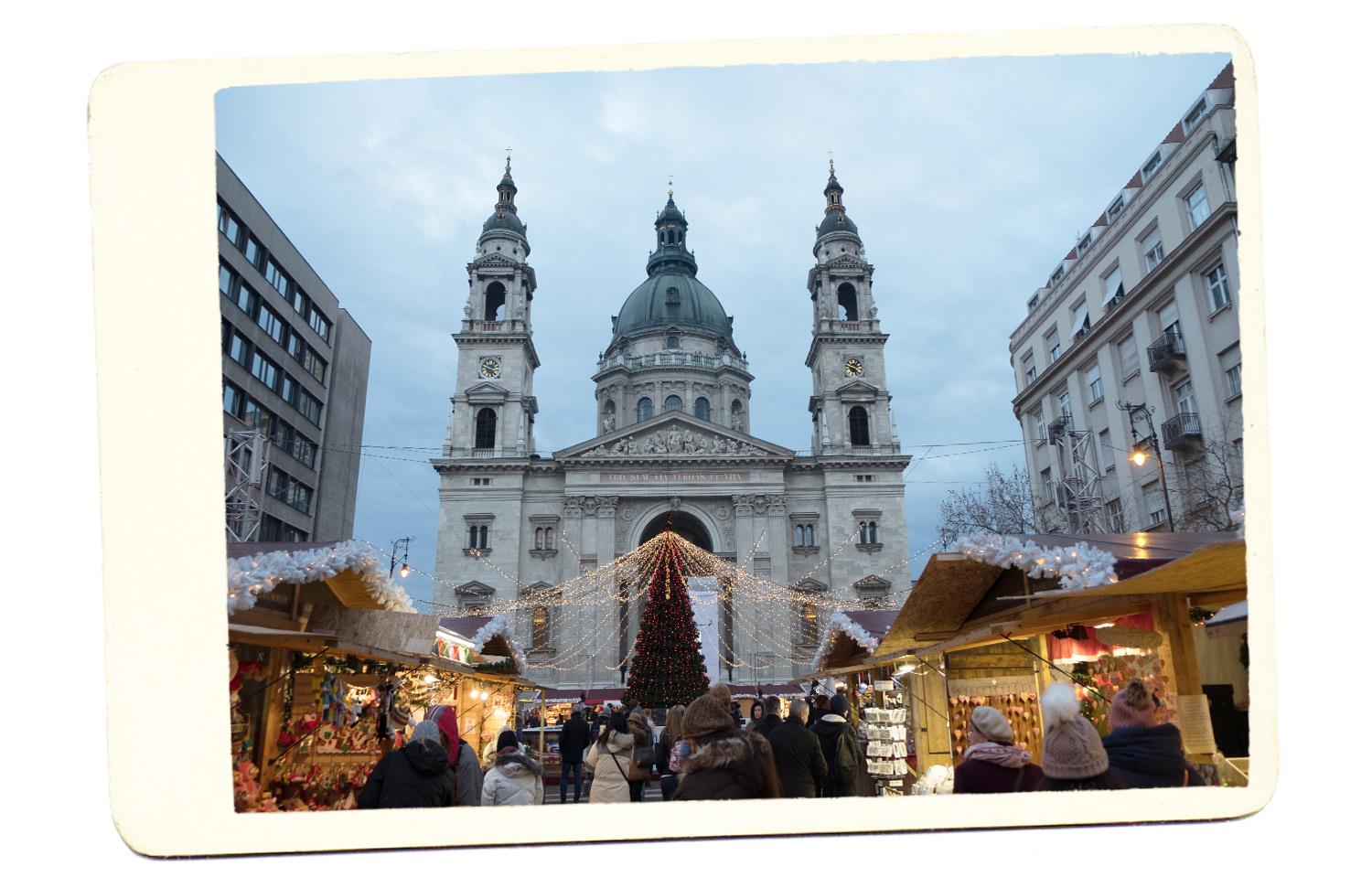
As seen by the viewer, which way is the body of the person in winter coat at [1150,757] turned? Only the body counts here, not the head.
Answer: away from the camera

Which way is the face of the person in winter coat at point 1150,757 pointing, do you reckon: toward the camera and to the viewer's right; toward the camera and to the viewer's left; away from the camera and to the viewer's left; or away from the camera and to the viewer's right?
away from the camera and to the viewer's right

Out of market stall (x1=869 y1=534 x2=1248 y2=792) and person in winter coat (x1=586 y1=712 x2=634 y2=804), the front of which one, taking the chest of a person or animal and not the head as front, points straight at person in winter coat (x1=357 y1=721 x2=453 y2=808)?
the market stall

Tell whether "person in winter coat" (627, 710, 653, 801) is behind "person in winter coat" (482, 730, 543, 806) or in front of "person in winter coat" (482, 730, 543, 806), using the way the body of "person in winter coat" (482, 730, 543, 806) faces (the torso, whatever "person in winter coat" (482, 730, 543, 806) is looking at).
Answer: in front

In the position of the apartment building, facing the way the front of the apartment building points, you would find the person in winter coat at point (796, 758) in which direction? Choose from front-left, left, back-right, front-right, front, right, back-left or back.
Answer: front-left

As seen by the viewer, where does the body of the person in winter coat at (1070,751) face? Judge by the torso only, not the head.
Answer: away from the camera

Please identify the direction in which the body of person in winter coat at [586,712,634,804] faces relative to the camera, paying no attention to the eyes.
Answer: away from the camera

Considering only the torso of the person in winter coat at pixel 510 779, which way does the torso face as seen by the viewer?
away from the camera

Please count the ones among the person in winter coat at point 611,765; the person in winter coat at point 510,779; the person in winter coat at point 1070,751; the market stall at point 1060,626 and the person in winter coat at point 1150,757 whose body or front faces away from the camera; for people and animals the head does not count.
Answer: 4

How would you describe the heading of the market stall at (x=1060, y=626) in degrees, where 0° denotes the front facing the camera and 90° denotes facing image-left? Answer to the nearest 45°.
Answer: approximately 45°

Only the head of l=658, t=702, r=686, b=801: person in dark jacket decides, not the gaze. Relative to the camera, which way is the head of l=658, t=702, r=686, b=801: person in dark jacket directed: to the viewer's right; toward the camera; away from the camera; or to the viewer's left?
away from the camera
